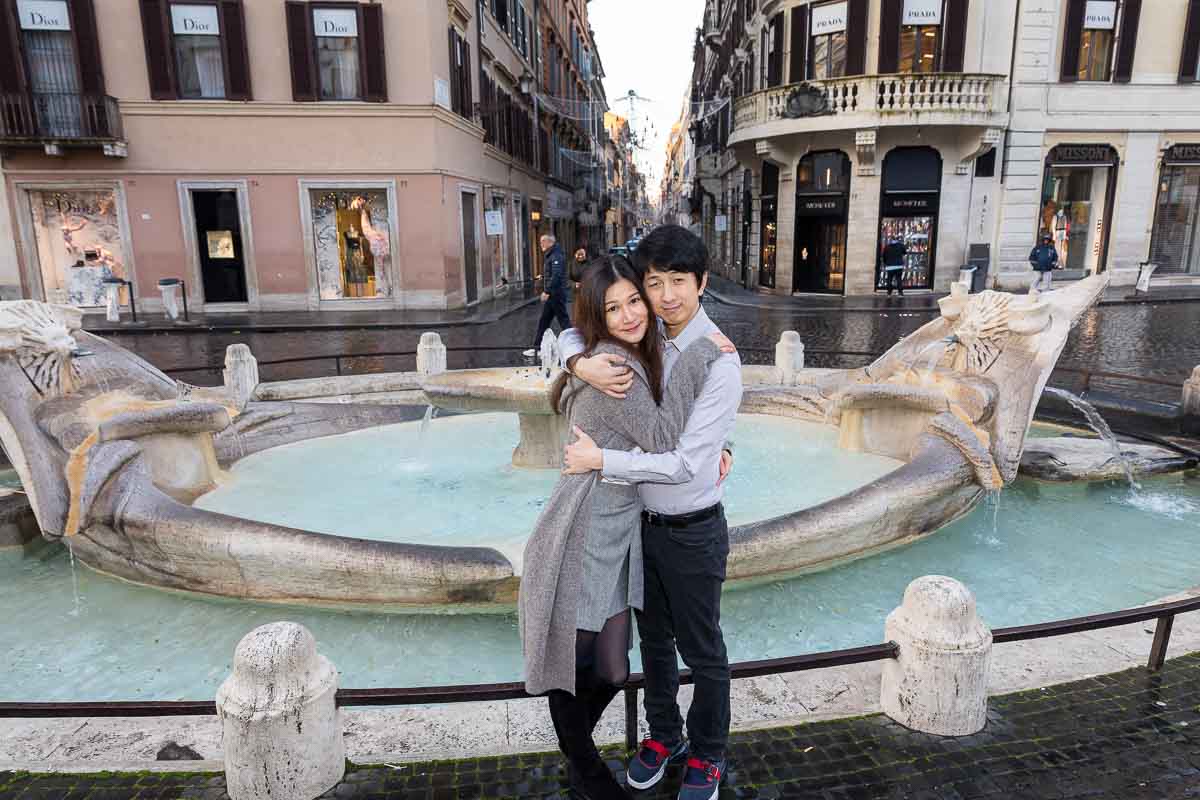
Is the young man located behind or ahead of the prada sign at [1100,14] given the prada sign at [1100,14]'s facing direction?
ahead

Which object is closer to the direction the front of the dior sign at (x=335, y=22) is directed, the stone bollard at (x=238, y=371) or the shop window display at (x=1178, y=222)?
the stone bollard

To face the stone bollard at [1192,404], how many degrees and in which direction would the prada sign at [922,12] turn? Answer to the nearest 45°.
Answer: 0° — it already faces it

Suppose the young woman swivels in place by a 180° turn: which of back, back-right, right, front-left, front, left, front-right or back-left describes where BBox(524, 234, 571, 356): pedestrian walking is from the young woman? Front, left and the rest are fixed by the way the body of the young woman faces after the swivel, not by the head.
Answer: front-right

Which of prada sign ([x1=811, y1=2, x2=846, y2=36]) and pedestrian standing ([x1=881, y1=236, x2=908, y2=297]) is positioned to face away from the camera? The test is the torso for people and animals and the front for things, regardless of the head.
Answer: the pedestrian standing

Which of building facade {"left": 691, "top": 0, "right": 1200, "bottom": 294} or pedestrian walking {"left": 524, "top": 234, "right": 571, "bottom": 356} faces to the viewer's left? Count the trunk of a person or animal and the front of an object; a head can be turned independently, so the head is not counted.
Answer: the pedestrian walking

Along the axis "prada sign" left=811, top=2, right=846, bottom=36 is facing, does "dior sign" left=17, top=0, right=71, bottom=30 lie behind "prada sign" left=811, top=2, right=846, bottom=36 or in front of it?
in front

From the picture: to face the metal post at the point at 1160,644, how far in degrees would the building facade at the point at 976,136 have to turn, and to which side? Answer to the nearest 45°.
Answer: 0° — it already faces it

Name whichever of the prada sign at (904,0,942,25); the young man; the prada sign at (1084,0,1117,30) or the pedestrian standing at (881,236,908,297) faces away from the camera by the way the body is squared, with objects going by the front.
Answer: the pedestrian standing

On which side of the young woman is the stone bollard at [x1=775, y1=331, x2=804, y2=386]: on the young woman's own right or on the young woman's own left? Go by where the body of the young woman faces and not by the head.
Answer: on the young woman's own left

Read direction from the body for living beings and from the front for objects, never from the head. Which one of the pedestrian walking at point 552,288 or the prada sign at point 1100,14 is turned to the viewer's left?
the pedestrian walking

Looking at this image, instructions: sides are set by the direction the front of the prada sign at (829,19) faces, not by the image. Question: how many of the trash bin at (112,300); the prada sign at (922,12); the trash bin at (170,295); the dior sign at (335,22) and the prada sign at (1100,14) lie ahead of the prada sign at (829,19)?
3
